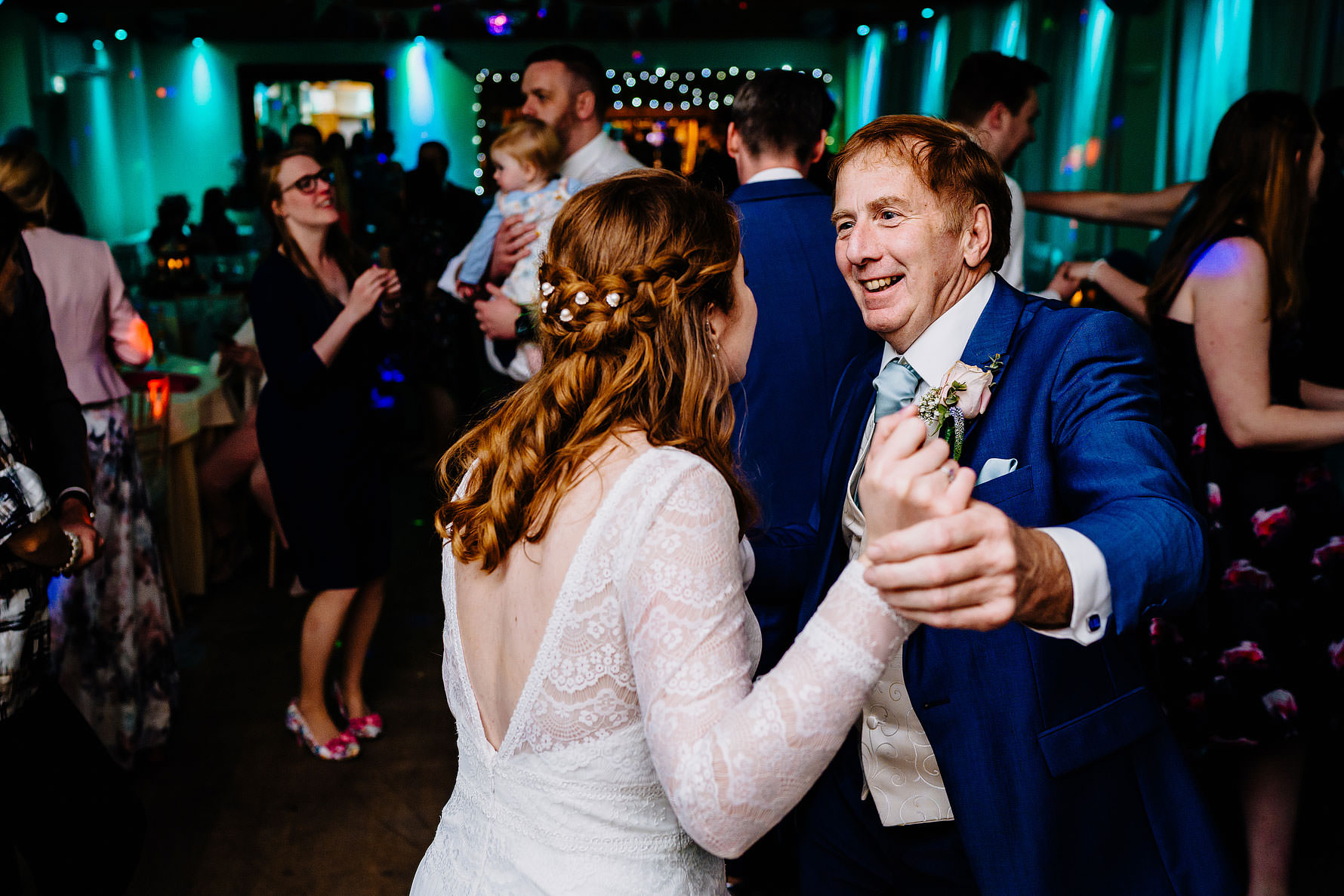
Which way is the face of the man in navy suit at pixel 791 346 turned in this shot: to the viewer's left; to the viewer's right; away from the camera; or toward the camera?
away from the camera

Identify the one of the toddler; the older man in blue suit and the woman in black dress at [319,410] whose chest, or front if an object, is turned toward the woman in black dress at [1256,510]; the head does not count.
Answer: the woman in black dress at [319,410]

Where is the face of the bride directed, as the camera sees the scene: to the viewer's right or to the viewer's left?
to the viewer's right

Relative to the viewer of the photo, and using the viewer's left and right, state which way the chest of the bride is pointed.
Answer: facing away from the viewer and to the right of the viewer

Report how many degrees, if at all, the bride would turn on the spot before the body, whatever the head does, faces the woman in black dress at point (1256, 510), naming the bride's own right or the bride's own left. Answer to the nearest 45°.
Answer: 0° — they already face them
